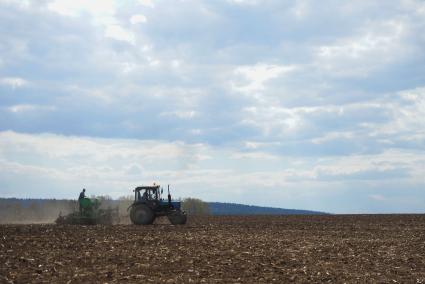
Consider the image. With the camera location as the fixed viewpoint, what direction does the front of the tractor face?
facing to the right of the viewer
